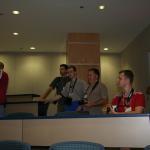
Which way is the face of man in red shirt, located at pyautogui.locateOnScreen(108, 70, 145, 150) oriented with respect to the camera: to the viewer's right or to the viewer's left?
to the viewer's left

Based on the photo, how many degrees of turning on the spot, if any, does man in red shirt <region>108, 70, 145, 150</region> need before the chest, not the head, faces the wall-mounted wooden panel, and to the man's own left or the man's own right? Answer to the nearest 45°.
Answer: approximately 135° to the man's own right

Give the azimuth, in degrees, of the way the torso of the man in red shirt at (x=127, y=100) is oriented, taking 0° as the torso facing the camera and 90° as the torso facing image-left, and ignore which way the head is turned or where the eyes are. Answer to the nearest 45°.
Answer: approximately 45°
